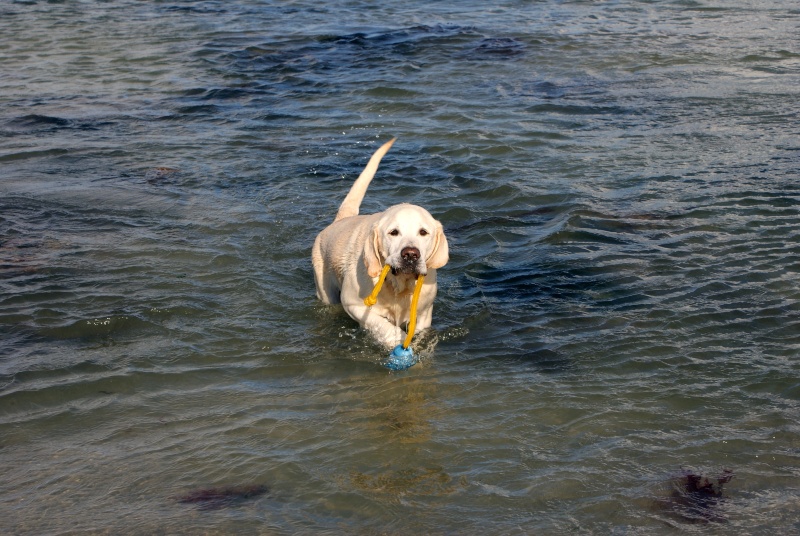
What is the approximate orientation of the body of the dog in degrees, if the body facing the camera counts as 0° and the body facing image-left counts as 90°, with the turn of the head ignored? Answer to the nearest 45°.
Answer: approximately 315°

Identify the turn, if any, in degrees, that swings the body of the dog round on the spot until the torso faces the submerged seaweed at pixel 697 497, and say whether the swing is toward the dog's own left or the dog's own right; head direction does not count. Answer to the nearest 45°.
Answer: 0° — it already faces it
